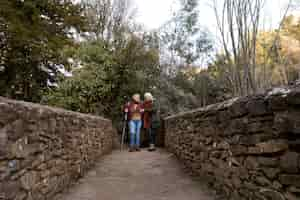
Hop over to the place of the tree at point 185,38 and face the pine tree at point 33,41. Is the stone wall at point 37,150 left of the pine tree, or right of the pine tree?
left

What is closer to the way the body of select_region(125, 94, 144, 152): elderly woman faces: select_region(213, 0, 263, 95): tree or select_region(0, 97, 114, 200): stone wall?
the stone wall

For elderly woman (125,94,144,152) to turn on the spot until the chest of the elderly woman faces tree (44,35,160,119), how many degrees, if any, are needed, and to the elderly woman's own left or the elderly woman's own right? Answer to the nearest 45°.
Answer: approximately 135° to the elderly woman's own right

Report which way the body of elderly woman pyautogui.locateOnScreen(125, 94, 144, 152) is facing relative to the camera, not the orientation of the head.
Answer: toward the camera

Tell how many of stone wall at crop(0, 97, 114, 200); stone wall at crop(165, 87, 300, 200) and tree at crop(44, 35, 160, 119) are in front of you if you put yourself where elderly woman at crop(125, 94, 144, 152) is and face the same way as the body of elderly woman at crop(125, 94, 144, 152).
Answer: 2

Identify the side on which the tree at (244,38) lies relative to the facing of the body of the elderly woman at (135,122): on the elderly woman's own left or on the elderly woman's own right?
on the elderly woman's own left

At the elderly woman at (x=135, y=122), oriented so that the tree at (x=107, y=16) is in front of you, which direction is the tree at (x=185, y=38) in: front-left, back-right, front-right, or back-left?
front-right

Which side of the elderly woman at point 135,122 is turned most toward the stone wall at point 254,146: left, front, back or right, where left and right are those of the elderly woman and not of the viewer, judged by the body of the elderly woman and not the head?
front

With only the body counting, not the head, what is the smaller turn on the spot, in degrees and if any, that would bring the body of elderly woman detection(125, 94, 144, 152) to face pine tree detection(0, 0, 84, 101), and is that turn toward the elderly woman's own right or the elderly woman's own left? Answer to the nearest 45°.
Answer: approximately 90° to the elderly woman's own right

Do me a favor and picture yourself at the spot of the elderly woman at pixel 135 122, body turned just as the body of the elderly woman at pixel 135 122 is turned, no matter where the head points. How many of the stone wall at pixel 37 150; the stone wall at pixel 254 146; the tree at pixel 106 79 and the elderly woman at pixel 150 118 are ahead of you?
2

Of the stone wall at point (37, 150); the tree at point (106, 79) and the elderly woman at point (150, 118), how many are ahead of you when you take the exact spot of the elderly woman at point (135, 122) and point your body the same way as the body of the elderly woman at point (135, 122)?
1

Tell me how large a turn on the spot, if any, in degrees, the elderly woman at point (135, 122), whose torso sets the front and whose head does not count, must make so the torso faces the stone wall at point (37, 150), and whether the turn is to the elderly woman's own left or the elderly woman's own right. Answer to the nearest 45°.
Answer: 0° — they already face it
